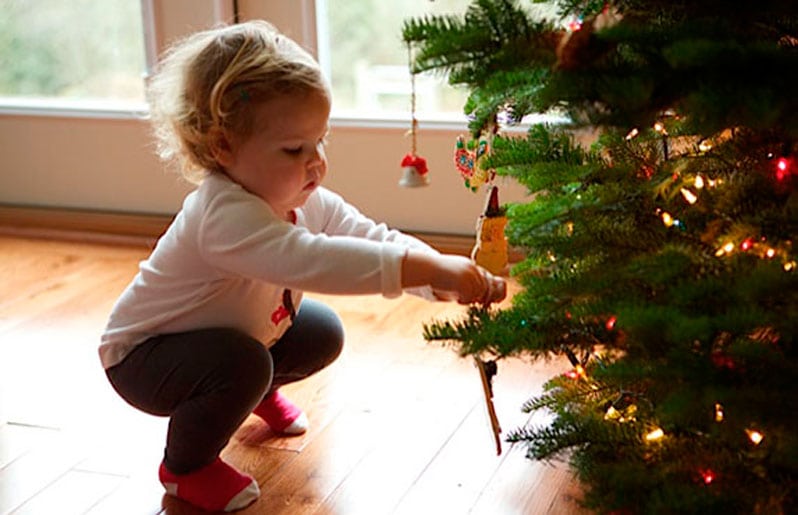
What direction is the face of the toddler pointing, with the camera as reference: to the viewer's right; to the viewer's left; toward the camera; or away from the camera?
to the viewer's right

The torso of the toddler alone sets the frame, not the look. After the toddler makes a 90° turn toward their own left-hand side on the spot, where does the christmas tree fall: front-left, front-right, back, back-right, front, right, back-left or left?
right

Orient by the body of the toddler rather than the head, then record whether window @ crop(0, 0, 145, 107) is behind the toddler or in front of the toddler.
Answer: behind

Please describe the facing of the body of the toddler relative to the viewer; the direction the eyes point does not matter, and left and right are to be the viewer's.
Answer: facing the viewer and to the right of the viewer
